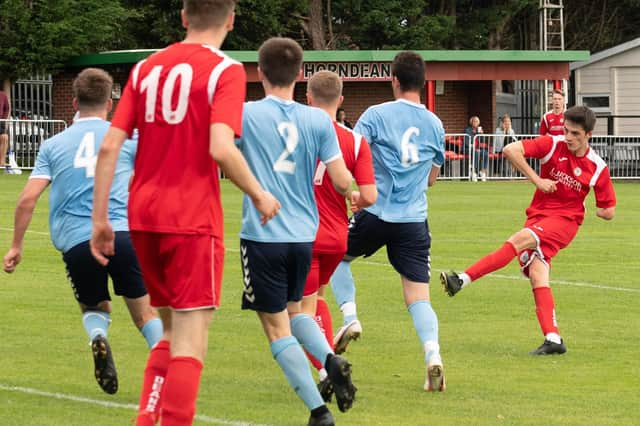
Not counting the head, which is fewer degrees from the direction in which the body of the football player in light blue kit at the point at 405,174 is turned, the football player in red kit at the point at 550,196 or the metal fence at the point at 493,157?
the metal fence

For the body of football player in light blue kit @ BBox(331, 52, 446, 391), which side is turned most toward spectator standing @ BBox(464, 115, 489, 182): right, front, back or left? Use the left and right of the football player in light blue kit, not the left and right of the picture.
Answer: front

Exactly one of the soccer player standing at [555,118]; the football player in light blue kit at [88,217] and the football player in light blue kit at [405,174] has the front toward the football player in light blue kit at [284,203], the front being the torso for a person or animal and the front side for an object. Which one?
the soccer player standing

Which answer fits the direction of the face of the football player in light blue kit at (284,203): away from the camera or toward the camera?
away from the camera

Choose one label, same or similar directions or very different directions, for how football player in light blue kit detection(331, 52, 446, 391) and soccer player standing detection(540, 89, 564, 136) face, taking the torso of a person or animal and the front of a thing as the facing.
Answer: very different directions

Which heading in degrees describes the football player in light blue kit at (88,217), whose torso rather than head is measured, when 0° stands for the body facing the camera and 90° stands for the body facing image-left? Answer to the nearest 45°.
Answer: approximately 180°

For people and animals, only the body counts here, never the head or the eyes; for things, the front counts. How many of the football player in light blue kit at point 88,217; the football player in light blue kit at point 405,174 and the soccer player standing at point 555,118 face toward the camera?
1

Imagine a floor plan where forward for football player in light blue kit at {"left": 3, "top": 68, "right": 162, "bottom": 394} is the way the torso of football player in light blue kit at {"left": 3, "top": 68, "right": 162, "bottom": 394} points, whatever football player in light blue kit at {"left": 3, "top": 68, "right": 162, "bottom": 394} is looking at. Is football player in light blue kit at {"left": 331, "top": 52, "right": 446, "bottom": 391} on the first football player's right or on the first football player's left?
on the first football player's right

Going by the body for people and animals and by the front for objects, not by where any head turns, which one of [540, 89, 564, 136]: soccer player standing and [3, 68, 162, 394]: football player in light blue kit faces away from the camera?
the football player in light blue kit

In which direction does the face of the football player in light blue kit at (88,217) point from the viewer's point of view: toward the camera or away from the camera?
away from the camera

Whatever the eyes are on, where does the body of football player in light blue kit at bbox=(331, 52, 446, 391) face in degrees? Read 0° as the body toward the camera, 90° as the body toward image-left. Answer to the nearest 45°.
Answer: approximately 180°

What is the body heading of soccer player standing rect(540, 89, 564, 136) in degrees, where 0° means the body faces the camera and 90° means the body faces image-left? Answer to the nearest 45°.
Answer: approximately 0°

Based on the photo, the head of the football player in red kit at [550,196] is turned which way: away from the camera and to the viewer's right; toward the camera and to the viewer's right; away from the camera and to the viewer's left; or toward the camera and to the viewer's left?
toward the camera and to the viewer's left

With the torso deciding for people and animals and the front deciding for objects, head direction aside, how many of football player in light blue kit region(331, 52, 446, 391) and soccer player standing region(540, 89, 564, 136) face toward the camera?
1
